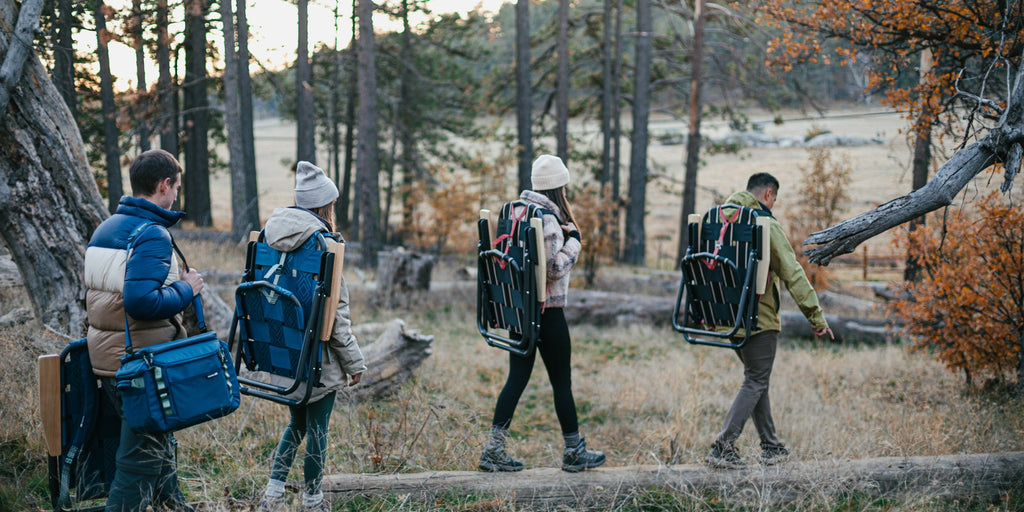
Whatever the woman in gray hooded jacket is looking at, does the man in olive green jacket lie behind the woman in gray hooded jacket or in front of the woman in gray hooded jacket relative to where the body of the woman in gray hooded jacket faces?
in front

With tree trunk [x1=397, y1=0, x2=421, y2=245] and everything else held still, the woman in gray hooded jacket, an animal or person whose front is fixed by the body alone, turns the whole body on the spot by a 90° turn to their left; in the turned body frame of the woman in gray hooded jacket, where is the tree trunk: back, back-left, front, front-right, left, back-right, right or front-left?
front-right

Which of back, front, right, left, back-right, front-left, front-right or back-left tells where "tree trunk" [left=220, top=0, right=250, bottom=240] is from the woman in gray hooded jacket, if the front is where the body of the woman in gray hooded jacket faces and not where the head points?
front-left

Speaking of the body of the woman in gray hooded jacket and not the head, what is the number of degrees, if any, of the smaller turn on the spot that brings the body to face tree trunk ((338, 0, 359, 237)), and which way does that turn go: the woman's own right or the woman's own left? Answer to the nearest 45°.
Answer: approximately 45° to the woman's own left

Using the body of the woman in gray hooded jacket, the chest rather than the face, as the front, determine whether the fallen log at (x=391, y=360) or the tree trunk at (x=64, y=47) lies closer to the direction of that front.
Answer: the fallen log

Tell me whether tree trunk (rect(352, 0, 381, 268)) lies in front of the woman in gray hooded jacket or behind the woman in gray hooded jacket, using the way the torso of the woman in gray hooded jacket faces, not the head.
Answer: in front

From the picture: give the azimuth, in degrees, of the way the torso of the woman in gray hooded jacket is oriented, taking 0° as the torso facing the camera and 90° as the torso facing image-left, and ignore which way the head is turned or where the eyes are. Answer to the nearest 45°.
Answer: approximately 225°

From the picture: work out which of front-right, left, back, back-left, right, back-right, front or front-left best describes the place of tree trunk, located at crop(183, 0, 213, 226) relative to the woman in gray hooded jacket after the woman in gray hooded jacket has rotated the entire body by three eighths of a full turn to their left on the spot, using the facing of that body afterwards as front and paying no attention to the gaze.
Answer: right

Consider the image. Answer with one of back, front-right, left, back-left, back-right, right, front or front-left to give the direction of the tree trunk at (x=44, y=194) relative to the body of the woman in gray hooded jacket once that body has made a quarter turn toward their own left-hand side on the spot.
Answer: front

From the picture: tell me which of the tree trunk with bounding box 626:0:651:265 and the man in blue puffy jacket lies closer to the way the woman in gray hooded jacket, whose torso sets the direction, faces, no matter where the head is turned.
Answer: the tree trunk
